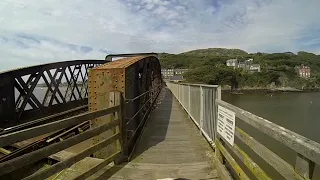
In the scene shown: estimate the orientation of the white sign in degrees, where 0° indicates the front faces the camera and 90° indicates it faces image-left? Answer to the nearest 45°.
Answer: approximately 45°
